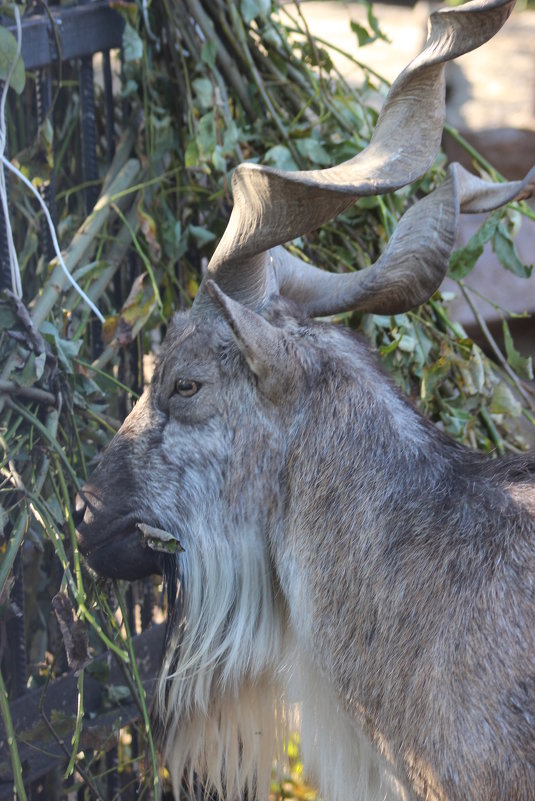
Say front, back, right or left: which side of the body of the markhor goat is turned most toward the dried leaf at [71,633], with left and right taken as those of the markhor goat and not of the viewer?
front

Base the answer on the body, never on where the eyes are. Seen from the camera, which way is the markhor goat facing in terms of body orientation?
to the viewer's left

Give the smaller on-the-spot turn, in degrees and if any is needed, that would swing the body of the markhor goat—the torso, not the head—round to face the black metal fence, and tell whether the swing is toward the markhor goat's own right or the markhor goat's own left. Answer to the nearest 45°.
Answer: approximately 45° to the markhor goat's own right
